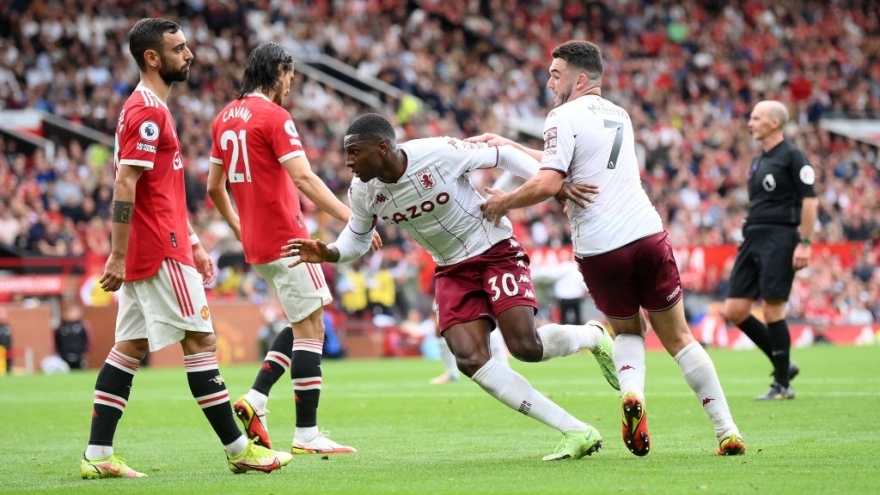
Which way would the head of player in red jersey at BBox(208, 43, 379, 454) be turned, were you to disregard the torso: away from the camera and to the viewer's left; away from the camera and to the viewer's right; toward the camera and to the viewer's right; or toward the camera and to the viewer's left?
away from the camera and to the viewer's right

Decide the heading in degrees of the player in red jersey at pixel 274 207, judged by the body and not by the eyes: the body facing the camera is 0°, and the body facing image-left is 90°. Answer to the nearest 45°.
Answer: approximately 225°

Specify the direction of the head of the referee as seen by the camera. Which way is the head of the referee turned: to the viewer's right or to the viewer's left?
to the viewer's left

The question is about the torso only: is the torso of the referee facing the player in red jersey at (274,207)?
yes

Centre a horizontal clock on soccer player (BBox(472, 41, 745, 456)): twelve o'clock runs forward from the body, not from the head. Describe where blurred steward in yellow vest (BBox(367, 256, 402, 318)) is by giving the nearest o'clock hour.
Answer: The blurred steward in yellow vest is roughly at 1 o'clock from the soccer player.

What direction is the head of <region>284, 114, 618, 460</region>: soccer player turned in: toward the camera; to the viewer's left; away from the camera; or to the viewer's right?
to the viewer's left

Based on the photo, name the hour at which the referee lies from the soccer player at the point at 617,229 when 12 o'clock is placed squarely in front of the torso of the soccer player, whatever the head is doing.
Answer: The referee is roughly at 2 o'clock from the soccer player.

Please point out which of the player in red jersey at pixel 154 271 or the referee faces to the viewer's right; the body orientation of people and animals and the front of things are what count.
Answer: the player in red jersey

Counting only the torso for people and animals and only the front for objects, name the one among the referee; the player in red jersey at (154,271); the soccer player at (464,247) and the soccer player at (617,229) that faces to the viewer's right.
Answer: the player in red jersey

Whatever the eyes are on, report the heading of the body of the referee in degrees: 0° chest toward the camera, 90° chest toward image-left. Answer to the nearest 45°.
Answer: approximately 45°

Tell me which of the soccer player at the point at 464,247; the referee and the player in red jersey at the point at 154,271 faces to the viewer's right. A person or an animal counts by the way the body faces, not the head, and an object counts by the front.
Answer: the player in red jersey

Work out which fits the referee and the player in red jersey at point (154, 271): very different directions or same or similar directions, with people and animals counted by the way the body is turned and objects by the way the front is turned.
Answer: very different directions
